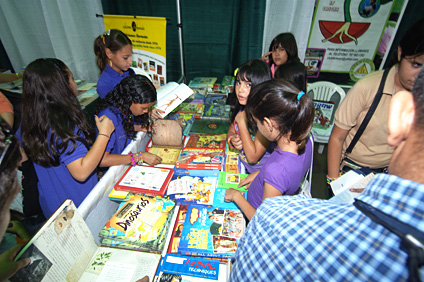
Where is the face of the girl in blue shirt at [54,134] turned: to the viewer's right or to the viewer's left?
to the viewer's right

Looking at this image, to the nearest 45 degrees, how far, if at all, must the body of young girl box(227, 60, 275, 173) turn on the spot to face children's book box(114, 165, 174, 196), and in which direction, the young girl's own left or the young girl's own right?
0° — they already face it

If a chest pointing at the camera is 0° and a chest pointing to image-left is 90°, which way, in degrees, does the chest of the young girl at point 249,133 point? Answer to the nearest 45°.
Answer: approximately 45°

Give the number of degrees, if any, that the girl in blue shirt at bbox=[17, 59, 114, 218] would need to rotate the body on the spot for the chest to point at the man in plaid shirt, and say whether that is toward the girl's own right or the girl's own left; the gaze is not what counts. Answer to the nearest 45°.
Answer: approximately 135° to the girl's own right

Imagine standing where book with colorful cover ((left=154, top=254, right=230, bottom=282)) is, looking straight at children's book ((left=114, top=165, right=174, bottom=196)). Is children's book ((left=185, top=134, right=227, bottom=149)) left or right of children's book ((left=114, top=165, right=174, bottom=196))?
right

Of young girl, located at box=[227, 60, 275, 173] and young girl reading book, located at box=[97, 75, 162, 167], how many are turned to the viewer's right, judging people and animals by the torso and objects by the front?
1

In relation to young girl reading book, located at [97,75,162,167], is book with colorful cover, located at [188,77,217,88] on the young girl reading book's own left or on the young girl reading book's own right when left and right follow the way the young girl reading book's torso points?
on the young girl reading book's own left

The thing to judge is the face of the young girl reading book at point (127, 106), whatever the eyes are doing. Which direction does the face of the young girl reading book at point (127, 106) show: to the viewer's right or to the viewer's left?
to the viewer's right

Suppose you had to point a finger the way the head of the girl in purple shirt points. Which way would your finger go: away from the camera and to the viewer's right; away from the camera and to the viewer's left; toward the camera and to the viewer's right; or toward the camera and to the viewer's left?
away from the camera and to the viewer's left

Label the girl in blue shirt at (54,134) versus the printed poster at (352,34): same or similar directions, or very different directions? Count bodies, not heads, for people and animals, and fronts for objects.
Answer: very different directions

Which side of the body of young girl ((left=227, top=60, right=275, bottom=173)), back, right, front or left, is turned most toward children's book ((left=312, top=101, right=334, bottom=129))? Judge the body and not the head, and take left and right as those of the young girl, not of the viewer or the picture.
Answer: back

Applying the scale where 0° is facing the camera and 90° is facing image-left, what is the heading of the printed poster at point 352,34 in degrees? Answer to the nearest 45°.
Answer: approximately 0°

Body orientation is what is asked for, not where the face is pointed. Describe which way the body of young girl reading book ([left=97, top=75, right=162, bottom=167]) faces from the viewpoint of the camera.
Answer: to the viewer's right
